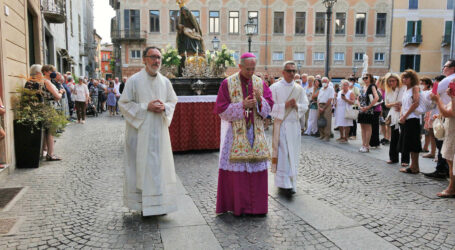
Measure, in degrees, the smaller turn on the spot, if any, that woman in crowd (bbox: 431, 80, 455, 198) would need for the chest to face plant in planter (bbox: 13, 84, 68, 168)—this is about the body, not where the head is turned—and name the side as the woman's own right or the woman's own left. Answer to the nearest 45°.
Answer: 0° — they already face it

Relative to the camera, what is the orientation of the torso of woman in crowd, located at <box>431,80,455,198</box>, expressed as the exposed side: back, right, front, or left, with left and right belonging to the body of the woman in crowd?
left

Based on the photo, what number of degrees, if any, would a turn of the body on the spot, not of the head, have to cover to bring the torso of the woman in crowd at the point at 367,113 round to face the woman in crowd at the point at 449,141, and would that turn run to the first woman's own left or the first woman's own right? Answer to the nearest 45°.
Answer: approximately 45° to the first woman's own left

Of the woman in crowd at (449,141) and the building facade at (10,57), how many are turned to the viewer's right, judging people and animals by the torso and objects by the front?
1

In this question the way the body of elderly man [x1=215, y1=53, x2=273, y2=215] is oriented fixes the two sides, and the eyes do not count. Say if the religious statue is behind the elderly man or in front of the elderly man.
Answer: behind

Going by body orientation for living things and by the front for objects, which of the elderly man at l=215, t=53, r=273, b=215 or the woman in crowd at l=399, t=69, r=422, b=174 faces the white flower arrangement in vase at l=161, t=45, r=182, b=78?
the woman in crowd
